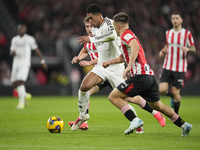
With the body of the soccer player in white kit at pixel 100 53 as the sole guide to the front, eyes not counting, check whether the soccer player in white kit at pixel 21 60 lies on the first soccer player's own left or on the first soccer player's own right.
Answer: on the first soccer player's own right

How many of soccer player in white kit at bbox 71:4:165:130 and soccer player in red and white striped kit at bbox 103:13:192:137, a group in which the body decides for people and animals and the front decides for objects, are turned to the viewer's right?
0

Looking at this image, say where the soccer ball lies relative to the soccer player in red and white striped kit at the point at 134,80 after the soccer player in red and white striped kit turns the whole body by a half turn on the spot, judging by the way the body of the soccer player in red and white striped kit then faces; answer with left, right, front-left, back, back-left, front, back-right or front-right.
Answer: back

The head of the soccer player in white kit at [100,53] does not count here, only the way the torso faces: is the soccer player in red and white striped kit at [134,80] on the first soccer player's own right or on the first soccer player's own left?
on the first soccer player's own left

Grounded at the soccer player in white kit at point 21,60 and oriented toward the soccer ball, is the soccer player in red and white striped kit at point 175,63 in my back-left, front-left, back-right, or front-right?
front-left

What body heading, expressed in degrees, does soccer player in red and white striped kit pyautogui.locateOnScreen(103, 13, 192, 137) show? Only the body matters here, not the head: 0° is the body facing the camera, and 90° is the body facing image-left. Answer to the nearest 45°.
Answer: approximately 90°

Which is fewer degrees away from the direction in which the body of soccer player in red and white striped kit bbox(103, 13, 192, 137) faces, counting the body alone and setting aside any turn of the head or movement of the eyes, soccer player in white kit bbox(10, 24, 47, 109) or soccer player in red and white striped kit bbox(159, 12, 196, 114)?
the soccer player in white kit

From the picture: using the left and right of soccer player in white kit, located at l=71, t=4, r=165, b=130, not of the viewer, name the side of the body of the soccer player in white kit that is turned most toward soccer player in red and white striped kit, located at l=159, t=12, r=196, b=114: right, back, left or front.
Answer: back

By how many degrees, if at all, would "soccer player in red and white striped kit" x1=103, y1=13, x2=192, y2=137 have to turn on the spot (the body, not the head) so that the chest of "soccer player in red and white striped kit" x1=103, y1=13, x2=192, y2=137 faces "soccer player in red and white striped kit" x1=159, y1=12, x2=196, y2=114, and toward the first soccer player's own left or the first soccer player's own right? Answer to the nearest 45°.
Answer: approximately 90° to the first soccer player's own right

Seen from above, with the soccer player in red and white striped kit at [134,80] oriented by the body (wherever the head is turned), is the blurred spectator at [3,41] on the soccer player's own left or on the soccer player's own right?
on the soccer player's own right

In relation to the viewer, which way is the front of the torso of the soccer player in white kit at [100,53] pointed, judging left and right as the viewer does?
facing the viewer and to the left of the viewer

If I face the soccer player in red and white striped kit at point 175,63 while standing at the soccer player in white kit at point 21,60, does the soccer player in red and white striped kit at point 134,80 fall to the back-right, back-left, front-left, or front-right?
front-right
